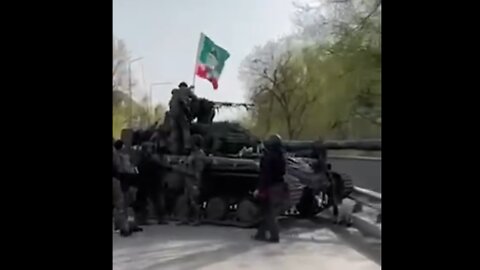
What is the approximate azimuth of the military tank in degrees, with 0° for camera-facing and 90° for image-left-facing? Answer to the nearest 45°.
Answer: approximately 270°

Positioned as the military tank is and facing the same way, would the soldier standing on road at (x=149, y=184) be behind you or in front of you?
behind

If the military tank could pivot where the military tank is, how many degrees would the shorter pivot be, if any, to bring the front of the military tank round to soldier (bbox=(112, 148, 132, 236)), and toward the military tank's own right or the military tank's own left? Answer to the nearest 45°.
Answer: approximately 135° to the military tank's own right

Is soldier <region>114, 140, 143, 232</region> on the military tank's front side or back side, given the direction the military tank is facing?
on the back side
